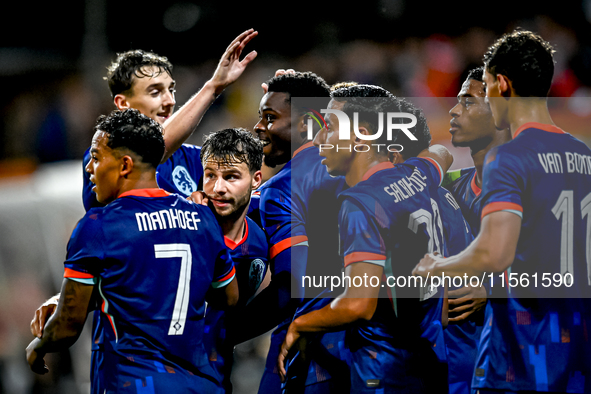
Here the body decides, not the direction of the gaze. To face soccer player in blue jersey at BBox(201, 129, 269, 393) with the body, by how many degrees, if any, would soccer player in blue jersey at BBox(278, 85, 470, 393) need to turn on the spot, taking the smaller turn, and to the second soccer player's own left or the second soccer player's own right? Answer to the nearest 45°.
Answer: approximately 45° to the second soccer player's own left

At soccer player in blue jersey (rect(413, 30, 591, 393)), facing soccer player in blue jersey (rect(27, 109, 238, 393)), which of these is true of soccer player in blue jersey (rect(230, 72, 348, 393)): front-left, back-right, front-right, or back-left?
front-right

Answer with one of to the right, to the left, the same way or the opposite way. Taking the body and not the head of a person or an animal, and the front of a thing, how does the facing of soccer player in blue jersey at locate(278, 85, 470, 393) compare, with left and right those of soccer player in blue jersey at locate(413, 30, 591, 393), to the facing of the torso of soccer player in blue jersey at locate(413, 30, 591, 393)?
the same way

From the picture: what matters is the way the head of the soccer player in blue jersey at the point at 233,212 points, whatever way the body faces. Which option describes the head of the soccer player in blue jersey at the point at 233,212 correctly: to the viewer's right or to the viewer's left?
to the viewer's left

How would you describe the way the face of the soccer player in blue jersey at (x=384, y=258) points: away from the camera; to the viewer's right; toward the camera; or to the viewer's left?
to the viewer's left

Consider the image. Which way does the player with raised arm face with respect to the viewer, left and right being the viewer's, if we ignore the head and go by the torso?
facing the viewer and to the right of the viewer

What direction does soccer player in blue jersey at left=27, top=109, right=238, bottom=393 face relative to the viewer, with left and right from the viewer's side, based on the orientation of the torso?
facing away from the viewer and to the left of the viewer

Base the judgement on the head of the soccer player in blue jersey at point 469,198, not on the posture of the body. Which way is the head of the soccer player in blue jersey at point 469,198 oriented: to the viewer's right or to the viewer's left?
to the viewer's left

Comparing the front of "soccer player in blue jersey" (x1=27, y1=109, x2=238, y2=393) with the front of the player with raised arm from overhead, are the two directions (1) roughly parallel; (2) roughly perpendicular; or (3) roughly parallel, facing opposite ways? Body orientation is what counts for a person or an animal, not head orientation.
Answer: roughly parallel, facing opposite ways

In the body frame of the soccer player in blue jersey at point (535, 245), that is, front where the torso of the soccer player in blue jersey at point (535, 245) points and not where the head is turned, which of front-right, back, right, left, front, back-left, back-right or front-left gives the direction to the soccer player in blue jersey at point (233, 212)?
front-left
